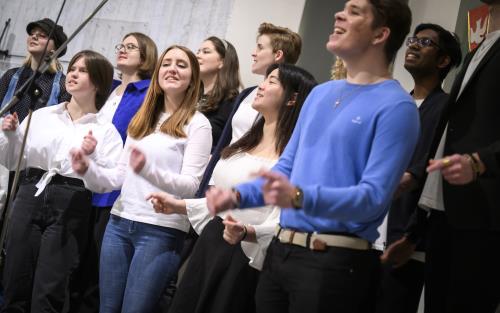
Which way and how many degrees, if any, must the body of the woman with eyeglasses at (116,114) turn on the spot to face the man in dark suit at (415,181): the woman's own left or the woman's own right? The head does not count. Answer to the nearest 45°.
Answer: approximately 90° to the woman's own left

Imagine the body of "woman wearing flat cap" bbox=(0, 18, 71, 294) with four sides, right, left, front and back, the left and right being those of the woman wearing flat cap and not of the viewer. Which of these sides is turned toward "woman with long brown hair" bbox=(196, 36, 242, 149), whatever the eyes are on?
left

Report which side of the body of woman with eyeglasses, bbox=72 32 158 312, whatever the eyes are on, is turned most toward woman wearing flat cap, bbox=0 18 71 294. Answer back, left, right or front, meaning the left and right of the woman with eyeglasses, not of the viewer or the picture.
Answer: right

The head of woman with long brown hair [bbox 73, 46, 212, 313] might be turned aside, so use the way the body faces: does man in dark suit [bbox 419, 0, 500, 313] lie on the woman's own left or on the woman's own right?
on the woman's own left

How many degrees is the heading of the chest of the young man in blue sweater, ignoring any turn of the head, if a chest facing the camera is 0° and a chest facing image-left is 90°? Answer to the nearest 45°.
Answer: approximately 45°

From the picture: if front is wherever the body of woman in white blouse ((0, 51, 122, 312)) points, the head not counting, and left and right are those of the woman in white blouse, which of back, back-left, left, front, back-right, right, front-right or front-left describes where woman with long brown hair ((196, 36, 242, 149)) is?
back

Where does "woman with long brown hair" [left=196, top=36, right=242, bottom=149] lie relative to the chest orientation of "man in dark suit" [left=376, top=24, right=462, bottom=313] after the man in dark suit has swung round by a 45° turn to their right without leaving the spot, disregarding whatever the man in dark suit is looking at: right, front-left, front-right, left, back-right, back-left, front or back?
front-right

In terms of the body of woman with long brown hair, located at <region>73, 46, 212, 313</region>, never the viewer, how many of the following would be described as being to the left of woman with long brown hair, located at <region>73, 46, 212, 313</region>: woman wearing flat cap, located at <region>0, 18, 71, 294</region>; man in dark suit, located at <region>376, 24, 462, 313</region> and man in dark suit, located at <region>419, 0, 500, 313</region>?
2

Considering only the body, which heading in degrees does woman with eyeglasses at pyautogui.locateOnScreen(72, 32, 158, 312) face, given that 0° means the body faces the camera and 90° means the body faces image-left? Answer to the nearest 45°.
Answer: approximately 45°

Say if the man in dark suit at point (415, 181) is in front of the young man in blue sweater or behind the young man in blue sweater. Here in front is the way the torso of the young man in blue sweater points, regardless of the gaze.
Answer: behind

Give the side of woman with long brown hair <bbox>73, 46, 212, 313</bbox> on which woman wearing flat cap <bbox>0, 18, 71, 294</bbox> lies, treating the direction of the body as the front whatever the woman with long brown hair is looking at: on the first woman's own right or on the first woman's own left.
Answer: on the first woman's own right

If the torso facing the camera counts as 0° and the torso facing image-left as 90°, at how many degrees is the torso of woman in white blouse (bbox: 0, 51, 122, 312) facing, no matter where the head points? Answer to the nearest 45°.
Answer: approximately 45°
